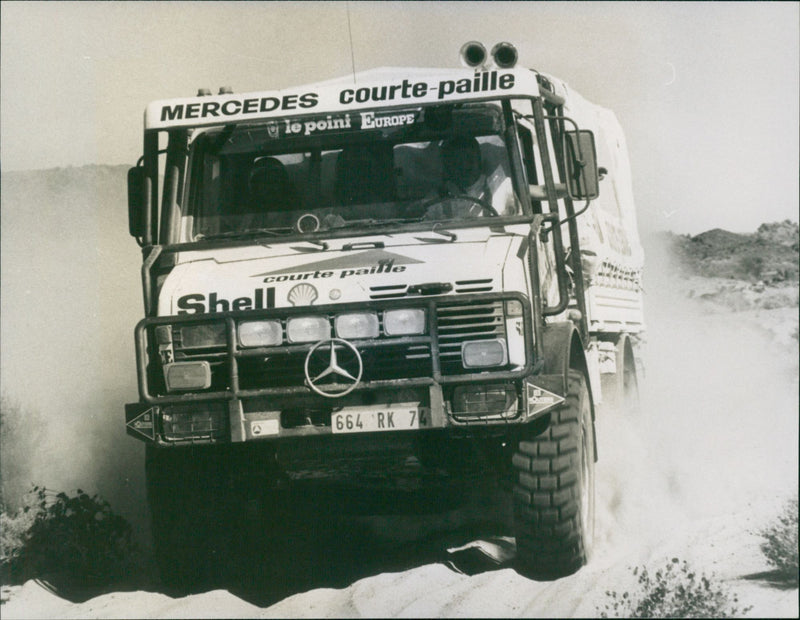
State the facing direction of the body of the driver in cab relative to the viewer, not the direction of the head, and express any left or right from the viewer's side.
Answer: facing the viewer

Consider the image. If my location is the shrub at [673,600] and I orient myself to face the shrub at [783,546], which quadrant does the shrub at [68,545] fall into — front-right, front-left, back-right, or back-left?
back-left
